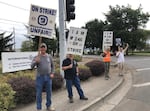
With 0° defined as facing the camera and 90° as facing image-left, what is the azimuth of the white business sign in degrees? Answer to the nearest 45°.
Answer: approximately 0°

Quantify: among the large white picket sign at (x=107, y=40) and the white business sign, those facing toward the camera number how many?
2

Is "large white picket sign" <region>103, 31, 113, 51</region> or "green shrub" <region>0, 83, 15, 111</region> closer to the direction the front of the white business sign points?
the green shrub

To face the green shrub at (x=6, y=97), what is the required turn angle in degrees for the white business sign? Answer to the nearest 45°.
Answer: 0° — it already faces it

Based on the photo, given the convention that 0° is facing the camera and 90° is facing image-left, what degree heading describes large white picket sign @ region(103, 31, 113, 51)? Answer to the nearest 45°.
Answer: approximately 0°

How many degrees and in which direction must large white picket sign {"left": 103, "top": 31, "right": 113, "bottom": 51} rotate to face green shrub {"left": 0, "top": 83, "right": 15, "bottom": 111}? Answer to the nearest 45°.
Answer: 0° — it already faces it
